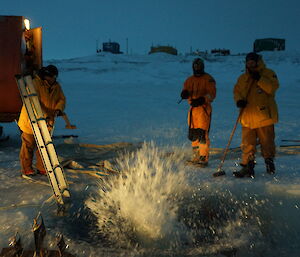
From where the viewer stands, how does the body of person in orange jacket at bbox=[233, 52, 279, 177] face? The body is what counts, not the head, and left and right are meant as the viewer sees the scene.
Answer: facing the viewer and to the left of the viewer

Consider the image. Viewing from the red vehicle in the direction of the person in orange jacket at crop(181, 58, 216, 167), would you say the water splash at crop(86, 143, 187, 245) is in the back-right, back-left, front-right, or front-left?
front-right

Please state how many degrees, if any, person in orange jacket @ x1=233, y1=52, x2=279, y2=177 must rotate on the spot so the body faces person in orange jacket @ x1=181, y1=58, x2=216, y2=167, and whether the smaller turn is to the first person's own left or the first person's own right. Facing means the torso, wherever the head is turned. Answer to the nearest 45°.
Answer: approximately 90° to the first person's own right

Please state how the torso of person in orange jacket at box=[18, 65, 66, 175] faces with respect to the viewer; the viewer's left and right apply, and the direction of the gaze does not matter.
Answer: facing the viewer and to the right of the viewer

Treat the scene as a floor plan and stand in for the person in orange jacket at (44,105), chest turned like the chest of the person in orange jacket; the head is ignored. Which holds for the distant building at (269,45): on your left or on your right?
on your left

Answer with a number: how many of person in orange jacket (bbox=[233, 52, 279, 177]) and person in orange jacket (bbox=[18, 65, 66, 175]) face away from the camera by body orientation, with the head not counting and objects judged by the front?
0

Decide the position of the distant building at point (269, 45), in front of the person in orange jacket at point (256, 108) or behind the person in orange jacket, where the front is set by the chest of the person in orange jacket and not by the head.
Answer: behind

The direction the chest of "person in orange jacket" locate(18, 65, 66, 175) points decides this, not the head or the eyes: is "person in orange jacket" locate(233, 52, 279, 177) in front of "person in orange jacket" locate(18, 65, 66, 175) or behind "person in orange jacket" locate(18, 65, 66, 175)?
in front
